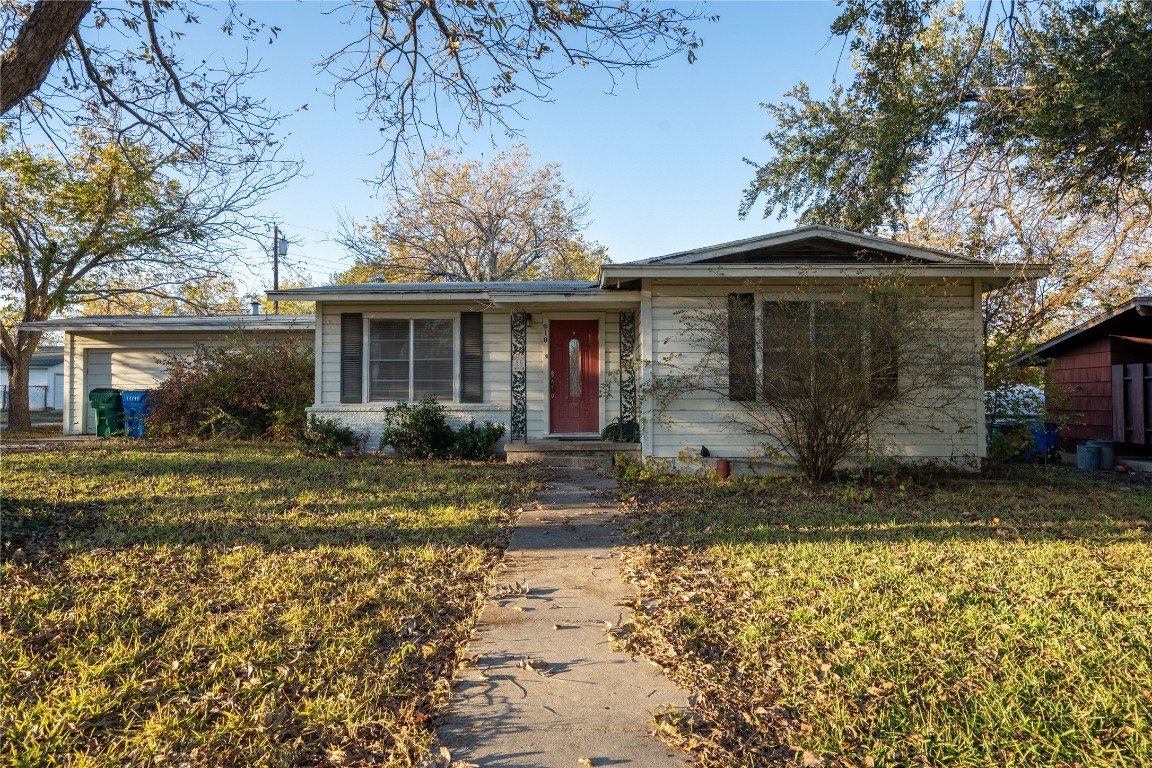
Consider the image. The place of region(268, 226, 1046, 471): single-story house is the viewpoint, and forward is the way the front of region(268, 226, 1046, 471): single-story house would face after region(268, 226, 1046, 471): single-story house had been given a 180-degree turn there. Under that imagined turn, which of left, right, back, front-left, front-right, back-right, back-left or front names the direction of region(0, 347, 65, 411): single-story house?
front-left

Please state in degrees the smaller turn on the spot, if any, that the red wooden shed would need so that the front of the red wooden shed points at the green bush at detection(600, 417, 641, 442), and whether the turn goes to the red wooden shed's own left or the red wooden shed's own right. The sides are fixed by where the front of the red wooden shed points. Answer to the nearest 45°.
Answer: approximately 45° to the red wooden shed's own right

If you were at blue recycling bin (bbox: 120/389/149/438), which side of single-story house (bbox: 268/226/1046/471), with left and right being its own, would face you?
right

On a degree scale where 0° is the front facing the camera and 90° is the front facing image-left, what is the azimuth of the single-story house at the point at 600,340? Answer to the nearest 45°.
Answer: approximately 0°

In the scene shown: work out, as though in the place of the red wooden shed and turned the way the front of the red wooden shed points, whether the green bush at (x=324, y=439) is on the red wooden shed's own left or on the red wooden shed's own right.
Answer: on the red wooden shed's own right

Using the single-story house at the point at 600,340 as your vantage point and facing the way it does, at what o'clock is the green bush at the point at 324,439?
The green bush is roughly at 3 o'clock from the single-story house.
